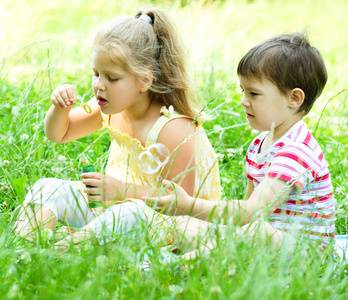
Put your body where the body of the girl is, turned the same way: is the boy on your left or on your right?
on your left

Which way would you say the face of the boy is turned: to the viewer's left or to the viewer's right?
to the viewer's left

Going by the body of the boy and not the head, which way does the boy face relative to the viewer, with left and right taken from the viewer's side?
facing to the left of the viewer
